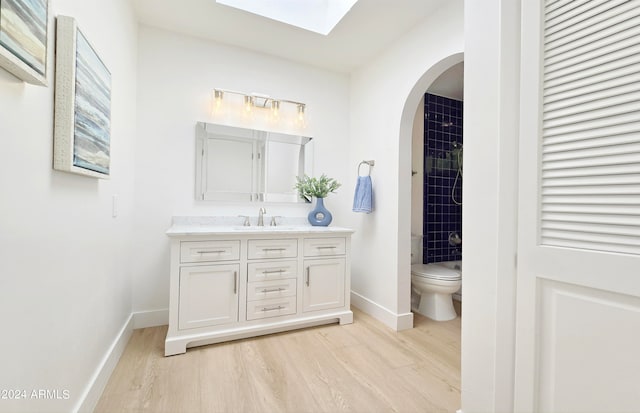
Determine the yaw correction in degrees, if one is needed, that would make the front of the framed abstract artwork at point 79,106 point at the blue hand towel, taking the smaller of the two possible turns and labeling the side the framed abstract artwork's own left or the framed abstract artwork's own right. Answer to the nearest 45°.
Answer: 0° — it already faces it

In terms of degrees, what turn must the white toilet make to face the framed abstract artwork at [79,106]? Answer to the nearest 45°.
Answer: approximately 90° to its right

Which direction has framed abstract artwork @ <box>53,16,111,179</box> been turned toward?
to the viewer's right

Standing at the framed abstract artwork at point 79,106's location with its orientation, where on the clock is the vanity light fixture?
The vanity light fixture is roughly at 11 o'clock from the framed abstract artwork.
